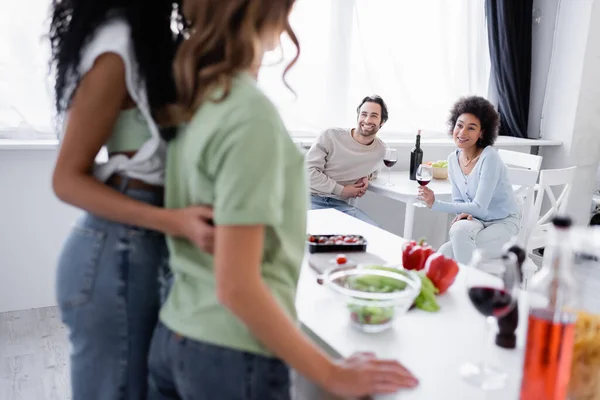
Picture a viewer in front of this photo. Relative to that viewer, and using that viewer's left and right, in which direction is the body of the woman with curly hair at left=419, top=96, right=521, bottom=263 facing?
facing the viewer and to the left of the viewer

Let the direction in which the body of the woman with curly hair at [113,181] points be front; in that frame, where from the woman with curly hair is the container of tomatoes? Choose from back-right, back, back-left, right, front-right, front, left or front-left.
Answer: front-left

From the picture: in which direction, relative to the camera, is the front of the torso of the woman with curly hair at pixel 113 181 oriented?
to the viewer's right

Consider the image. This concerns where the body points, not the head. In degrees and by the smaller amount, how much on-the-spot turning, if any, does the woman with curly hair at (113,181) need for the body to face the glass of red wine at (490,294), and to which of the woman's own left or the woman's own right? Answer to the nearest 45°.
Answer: approximately 90° to the woman's own right

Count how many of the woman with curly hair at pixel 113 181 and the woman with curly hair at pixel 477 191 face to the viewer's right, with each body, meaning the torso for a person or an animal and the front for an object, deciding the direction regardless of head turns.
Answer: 1

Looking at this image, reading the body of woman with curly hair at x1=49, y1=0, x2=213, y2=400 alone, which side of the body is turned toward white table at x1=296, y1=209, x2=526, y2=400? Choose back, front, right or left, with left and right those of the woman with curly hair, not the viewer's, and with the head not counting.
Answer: front

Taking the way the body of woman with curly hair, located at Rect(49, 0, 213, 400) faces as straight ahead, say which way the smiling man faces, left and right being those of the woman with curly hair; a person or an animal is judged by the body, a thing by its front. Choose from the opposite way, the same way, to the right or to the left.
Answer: to the right

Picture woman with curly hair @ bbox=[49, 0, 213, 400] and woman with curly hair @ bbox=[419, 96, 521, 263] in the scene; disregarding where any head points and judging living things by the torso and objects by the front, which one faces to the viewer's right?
woman with curly hair @ bbox=[49, 0, 213, 400]

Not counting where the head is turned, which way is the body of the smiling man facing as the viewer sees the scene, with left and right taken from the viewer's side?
facing the viewer and to the right of the viewer

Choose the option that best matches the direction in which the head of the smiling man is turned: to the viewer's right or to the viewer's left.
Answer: to the viewer's left

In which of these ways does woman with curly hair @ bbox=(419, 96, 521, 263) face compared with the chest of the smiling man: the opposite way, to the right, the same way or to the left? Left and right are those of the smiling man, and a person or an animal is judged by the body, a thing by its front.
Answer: to the right

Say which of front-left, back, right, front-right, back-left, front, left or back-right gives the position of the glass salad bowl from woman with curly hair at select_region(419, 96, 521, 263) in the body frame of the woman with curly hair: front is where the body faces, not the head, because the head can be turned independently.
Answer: front-left
